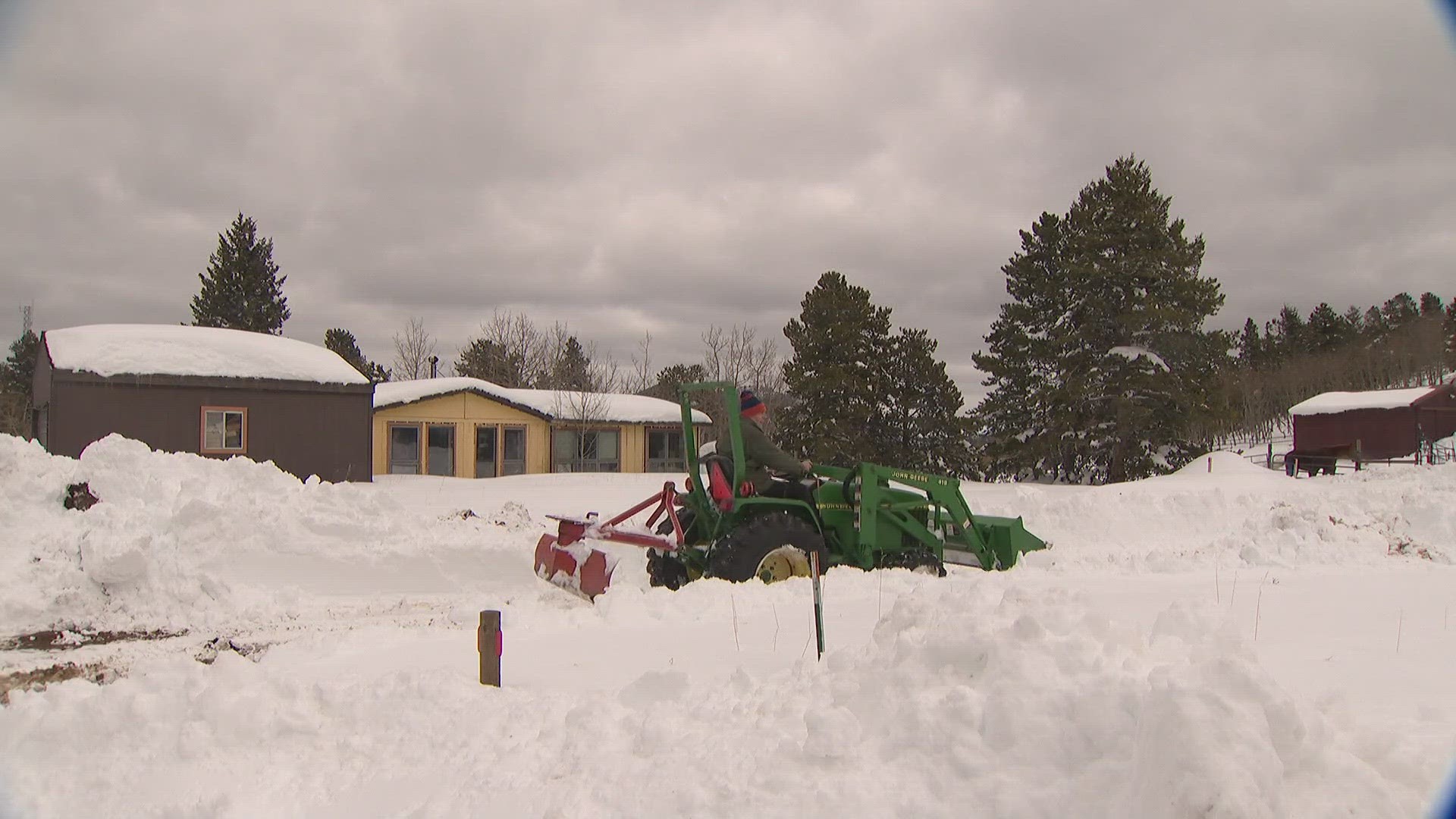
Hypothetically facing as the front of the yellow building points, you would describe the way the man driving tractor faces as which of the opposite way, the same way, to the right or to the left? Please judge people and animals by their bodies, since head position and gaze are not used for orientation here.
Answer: to the left

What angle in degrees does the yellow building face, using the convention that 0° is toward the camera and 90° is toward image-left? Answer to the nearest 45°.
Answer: approximately 0°

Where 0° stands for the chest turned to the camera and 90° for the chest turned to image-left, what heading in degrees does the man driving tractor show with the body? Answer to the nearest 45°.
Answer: approximately 270°

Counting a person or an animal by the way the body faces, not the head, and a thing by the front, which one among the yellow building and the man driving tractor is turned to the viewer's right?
the man driving tractor

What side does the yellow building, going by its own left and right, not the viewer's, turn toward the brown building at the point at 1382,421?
left

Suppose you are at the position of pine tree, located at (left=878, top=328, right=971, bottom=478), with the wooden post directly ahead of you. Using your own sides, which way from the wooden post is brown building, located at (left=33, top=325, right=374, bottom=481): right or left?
right

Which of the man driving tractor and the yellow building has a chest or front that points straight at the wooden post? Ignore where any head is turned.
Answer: the yellow building

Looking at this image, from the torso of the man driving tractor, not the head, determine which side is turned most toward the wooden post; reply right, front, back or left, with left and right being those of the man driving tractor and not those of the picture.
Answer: right

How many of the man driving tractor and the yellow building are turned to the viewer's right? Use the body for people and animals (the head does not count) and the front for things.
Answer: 1

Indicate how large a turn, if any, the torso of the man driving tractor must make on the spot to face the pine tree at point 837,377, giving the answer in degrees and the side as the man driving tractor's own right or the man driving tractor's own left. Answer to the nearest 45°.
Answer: approximately 90° to the man driving tractor's own left
